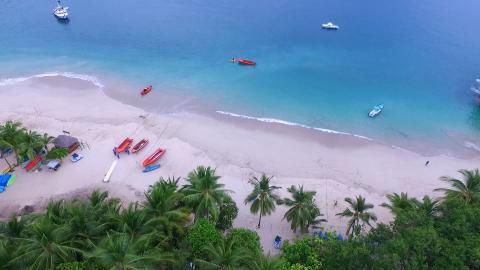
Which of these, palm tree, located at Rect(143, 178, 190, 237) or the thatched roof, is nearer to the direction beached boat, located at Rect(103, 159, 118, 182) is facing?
the thatched roof

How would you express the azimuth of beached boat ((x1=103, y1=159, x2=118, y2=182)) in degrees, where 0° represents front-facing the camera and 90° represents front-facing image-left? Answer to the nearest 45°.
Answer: approximately 225°

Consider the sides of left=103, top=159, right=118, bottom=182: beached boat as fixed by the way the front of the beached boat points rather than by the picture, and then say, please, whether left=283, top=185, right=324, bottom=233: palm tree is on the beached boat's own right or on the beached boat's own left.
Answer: on the beached boat's own right

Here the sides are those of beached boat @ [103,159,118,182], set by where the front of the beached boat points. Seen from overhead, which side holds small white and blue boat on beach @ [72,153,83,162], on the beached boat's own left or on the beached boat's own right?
on the beached boat's own left

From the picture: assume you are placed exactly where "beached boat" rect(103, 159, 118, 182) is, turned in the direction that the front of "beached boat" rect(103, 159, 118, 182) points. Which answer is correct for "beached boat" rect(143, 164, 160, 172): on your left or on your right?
on your right

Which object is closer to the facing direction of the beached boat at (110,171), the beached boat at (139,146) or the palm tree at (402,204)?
the beached boat

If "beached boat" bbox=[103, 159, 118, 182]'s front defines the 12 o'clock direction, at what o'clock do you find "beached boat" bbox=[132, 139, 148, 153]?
"beached boat" bbox=[132, 139, 148, 153] is roughly at 12 o'clock from "beached boat" bbox=[103, 159, 118, 182].

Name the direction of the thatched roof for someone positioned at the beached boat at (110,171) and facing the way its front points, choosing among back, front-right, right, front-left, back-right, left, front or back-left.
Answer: left

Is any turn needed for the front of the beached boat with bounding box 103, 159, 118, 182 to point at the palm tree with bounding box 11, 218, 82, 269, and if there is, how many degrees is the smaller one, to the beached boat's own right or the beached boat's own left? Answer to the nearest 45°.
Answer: approximately 135° to the beached boat's own right

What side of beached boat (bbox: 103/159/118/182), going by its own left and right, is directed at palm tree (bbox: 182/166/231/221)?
right

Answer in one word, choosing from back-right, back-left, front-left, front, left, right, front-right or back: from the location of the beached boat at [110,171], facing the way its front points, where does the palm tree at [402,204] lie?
right

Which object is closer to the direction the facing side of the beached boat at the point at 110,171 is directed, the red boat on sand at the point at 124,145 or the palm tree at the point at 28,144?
the red boat on sand

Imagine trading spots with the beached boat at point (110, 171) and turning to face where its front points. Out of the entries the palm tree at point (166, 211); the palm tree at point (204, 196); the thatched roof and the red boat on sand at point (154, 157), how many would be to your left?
1
